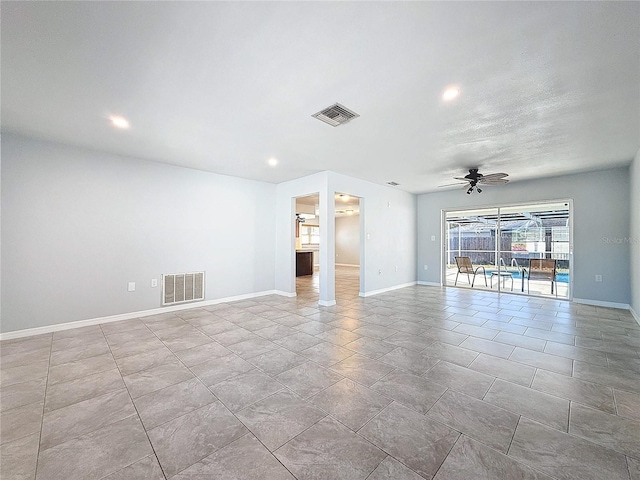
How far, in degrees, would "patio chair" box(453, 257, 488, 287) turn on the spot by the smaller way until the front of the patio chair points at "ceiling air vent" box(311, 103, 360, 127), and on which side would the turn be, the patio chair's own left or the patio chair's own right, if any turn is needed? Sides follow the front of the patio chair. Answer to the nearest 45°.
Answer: approximately 135° to the patio chair's own right

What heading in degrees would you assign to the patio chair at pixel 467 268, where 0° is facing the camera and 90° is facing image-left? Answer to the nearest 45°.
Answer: approximately 315°

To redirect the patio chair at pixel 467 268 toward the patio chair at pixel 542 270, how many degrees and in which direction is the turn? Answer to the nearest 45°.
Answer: approximately 45° to its left

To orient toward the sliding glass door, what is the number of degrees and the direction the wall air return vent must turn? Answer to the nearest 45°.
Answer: approximately 45° to its left

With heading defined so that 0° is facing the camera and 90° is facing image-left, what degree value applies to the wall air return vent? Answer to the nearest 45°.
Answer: approximately 315°

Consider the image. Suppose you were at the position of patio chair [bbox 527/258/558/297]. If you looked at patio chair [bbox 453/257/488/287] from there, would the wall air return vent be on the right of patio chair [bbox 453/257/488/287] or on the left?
left

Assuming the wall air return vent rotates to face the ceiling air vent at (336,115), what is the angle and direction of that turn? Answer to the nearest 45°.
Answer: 0° — it already faces it
